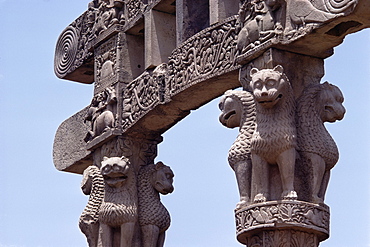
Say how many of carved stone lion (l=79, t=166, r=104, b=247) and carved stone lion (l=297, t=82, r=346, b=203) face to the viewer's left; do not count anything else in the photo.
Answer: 1

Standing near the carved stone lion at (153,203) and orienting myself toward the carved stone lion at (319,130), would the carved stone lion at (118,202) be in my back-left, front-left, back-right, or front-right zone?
back-right

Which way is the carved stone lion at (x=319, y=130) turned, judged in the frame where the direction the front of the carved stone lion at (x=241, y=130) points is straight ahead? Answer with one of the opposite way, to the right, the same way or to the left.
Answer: the opposite way

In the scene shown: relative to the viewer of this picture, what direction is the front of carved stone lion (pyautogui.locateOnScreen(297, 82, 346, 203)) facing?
facing to the right of the viewer

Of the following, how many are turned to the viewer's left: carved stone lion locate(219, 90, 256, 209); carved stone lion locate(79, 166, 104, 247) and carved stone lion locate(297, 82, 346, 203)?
2

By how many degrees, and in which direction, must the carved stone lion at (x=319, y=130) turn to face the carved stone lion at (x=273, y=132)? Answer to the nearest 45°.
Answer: approximately 180°

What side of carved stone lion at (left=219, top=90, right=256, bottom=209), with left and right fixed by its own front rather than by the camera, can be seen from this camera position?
left

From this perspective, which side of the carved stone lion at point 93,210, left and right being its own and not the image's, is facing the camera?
left

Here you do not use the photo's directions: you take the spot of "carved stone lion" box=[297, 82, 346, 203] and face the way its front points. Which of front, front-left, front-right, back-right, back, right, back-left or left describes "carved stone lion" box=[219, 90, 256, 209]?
back

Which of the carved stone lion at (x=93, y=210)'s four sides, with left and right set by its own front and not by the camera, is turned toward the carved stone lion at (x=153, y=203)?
back

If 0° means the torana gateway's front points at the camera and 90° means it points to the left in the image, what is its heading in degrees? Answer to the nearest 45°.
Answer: approximately 45°

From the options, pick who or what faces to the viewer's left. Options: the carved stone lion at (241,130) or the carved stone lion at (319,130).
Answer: the carved stone lion at (241,130)
